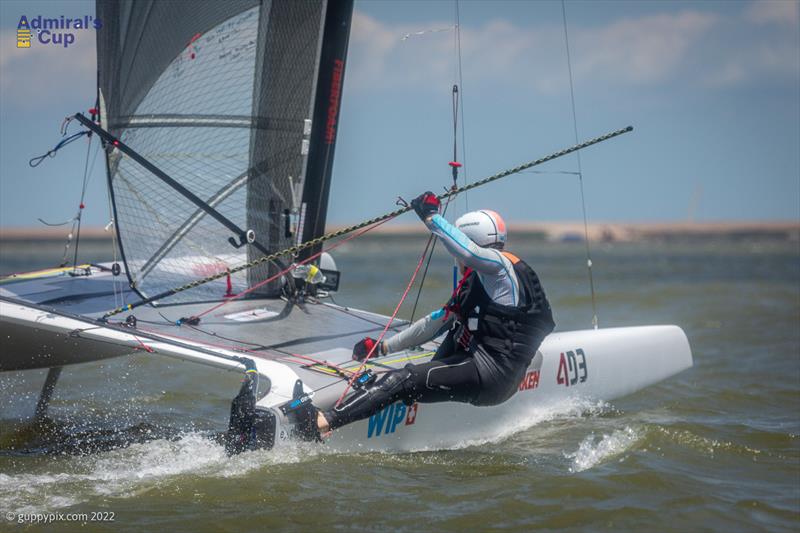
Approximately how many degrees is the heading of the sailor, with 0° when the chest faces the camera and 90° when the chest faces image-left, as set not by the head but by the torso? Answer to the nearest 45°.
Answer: approximately 90°

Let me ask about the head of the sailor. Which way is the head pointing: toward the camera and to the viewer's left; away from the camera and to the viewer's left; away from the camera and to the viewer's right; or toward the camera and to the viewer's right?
away from the camera and to the viewer's left
